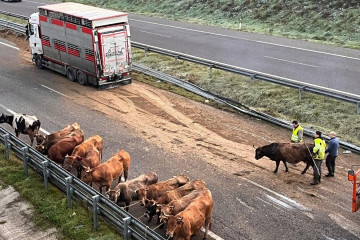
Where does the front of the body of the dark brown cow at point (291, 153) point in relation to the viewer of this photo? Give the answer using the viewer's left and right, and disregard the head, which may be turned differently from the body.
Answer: facing to the left of the viewer

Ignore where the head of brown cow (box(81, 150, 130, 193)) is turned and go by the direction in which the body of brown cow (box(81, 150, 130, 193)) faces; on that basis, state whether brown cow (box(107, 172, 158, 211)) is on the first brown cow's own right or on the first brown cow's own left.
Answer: on the first brown cow's own left

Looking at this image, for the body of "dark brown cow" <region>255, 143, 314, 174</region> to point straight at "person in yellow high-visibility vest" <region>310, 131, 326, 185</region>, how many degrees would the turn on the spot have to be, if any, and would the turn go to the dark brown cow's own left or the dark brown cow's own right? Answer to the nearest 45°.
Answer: approximately 135° to the dark brown cow's own left

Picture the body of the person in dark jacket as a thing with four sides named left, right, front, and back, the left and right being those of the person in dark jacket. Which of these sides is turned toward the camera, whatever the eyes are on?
left

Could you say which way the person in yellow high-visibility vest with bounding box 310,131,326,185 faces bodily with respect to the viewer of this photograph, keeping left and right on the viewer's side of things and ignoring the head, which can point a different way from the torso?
facing to the left of the viewer
